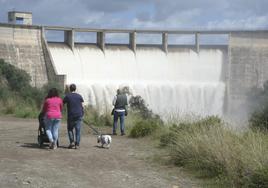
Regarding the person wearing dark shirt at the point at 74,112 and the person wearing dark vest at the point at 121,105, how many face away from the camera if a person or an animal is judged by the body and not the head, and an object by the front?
2

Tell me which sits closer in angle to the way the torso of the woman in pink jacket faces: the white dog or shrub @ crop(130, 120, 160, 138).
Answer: the shrub

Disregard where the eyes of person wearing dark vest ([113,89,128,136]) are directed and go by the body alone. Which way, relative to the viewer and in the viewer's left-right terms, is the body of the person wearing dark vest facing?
facing away from the viewer

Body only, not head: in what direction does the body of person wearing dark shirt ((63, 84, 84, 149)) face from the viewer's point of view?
away from the camera

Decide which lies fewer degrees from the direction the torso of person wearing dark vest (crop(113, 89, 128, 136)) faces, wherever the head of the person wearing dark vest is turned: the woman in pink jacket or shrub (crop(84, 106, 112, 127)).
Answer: the shrub

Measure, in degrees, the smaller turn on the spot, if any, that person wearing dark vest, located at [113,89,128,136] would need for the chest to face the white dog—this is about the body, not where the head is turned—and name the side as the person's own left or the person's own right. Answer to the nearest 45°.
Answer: approximately 180°

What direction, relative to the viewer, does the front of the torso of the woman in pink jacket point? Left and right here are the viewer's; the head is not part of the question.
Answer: facing away from the viewer

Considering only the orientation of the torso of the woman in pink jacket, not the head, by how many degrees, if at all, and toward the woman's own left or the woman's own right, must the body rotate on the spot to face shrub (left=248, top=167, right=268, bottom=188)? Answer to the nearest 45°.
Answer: approximately 135° to the woman's own right
